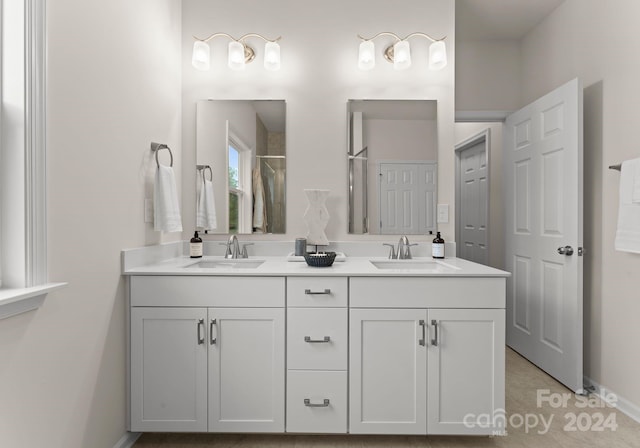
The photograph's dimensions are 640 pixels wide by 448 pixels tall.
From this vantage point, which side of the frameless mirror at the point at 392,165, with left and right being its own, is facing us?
front

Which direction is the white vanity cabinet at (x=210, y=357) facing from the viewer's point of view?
toward the camera

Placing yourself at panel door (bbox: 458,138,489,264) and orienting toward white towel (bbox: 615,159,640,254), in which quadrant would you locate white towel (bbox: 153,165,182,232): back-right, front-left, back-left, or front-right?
front-right

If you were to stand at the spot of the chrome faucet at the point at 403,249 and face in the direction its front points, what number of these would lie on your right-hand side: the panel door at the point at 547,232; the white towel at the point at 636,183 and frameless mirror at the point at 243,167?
1

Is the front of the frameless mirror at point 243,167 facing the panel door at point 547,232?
no

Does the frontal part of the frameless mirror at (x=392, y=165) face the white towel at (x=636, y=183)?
no

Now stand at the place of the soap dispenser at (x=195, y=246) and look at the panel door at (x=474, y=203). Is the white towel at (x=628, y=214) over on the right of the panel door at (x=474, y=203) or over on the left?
right

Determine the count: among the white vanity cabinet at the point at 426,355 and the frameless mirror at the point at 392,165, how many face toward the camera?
2

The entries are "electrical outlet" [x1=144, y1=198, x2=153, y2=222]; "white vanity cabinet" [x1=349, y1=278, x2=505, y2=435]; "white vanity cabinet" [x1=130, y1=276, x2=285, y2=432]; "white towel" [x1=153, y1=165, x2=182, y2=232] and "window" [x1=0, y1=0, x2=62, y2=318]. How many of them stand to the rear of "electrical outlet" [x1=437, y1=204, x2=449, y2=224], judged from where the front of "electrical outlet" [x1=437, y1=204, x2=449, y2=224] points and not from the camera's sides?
0

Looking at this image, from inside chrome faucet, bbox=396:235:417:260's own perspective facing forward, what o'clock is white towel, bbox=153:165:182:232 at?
The white towel is roughly at 2 o'clock from the chrome faucet.

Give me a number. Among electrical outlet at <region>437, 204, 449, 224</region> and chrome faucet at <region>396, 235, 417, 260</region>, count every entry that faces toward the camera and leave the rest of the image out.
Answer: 2

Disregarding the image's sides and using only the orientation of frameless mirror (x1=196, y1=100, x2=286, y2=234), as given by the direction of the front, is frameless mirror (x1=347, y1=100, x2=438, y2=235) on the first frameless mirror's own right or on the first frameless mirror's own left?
on the first frameless mirror's own left

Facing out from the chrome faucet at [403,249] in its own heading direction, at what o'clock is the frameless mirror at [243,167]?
The frameless mirror is roughly at 3 o'clock from the chrome faucet.

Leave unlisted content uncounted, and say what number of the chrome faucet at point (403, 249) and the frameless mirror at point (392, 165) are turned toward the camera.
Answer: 2

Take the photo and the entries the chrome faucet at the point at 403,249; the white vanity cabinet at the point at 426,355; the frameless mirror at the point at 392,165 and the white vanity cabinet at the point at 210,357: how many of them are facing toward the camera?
4

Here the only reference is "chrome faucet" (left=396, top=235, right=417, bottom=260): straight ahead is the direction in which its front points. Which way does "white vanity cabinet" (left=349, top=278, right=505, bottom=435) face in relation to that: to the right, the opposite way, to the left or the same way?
the same way

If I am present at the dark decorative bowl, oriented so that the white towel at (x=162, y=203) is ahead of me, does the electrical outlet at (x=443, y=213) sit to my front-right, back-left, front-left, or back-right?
back-right

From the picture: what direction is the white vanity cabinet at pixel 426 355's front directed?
toward the camera

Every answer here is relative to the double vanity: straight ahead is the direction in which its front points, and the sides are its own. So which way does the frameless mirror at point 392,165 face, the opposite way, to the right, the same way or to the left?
the same way
